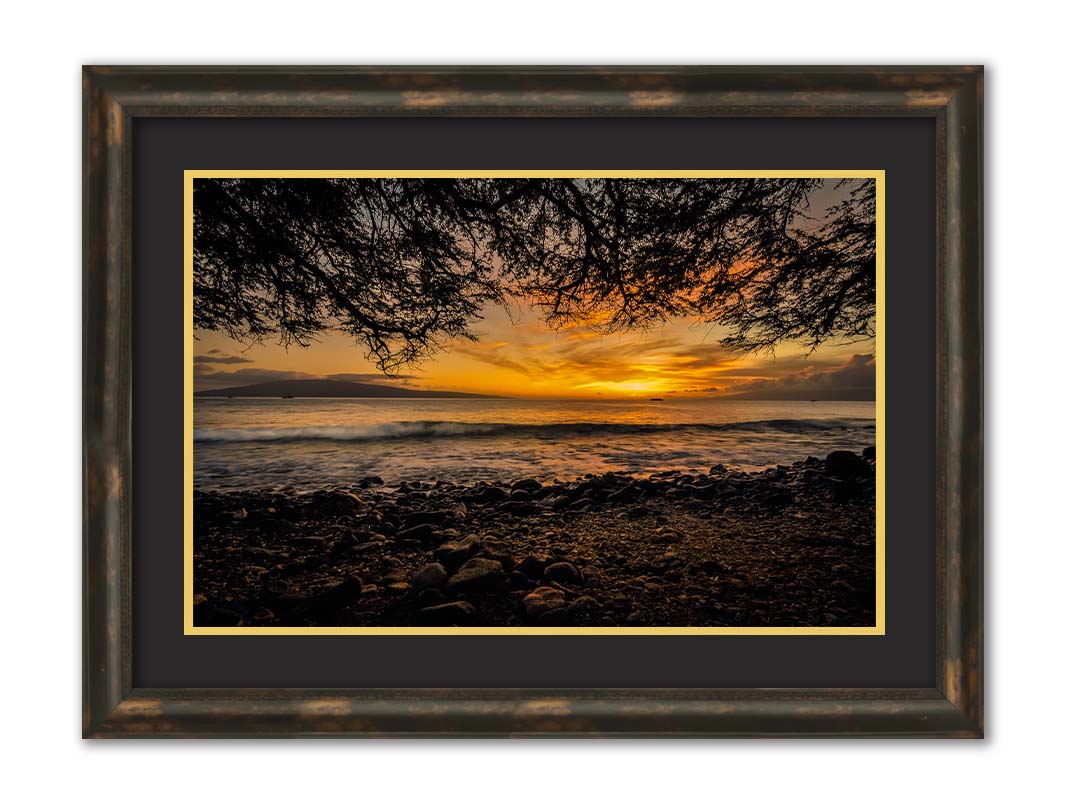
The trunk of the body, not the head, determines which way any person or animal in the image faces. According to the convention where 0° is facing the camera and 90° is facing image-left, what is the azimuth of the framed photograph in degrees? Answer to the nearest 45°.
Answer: approximately 0°
